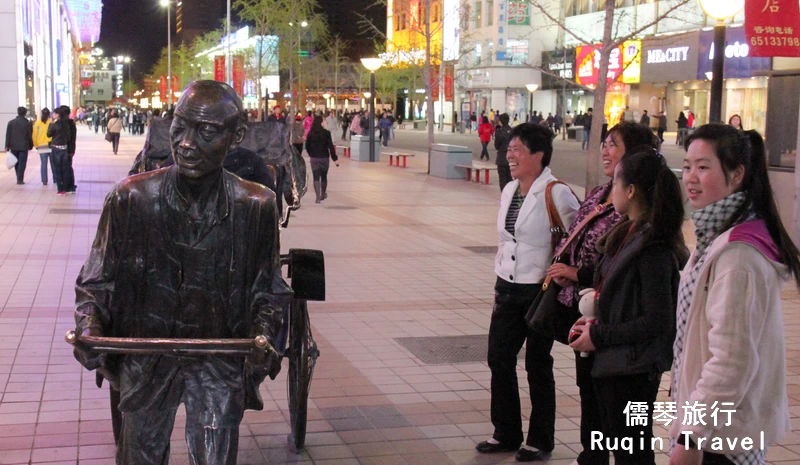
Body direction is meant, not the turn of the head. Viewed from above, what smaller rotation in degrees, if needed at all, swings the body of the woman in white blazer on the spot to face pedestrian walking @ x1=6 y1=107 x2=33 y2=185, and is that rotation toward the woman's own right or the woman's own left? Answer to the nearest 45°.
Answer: approximately 90° to the woman's own right

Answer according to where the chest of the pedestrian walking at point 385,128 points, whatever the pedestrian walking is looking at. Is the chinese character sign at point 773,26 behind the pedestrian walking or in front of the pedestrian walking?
in front

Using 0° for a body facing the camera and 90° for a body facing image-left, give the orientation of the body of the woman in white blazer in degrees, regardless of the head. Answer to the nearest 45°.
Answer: approximately 45°

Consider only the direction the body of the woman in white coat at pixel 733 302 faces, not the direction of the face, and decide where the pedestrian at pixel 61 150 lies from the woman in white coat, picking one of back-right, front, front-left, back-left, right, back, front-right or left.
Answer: front-right

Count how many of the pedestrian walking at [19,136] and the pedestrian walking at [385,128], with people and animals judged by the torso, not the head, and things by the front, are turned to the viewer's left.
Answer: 0

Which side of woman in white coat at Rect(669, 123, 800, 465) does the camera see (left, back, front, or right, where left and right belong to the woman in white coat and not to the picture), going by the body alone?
left

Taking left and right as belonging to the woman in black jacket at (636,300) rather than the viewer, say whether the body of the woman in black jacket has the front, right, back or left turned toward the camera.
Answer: left

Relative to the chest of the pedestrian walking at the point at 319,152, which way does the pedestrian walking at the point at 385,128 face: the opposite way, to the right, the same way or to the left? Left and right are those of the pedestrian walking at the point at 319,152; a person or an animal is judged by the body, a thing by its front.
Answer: the opposite way

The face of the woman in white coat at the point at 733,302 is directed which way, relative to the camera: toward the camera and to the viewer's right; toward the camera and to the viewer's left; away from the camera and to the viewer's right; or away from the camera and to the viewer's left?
toward the camera and to the viewer's left

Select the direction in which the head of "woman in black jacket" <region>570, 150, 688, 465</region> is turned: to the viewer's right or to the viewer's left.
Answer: to the viewer's left

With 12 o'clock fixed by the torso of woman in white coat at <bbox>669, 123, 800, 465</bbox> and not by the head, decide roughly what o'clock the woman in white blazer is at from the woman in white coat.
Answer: The woman in white blazer is roughly at 2 o'clock from the woman in white coat.

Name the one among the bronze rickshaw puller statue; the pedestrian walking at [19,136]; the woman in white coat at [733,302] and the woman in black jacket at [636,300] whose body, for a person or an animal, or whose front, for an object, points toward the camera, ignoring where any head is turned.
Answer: the bronze rickshaw puller statue
